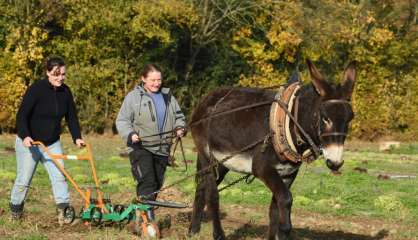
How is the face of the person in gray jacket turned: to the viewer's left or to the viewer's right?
to the viewer's right

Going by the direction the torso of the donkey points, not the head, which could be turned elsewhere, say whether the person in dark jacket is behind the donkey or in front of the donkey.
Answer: behind

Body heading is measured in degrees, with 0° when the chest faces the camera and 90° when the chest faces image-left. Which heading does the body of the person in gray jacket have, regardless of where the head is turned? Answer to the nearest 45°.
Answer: approximately 315°
